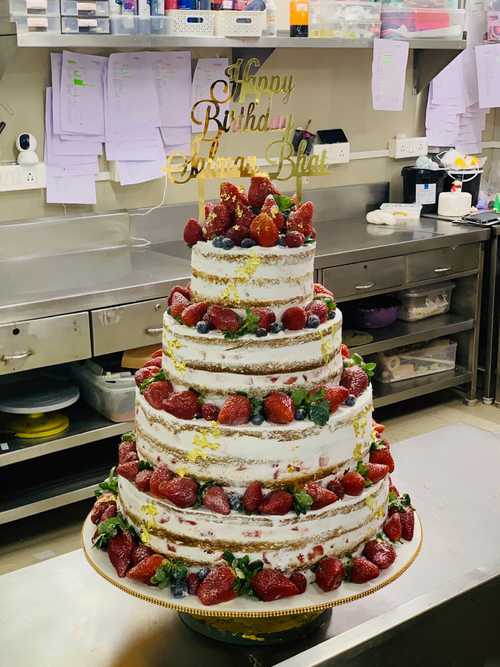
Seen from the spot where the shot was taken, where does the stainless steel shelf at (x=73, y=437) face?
facing the viewer and to the right of the viewer

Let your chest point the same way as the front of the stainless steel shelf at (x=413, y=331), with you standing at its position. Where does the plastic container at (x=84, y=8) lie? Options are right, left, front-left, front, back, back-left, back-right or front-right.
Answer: right

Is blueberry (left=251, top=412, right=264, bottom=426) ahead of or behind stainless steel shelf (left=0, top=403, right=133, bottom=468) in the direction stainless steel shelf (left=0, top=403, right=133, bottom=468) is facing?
ahead

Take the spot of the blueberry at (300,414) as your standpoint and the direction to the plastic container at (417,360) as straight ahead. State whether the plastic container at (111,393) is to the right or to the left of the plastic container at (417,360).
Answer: left

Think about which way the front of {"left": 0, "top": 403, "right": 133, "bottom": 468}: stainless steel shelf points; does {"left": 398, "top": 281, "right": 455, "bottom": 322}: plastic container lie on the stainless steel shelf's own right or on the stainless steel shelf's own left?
on the stainless steel shelf's own left

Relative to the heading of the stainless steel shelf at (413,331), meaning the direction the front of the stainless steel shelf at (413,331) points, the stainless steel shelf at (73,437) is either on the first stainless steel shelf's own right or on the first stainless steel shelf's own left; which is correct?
on the first stainless steel shelf's own right
